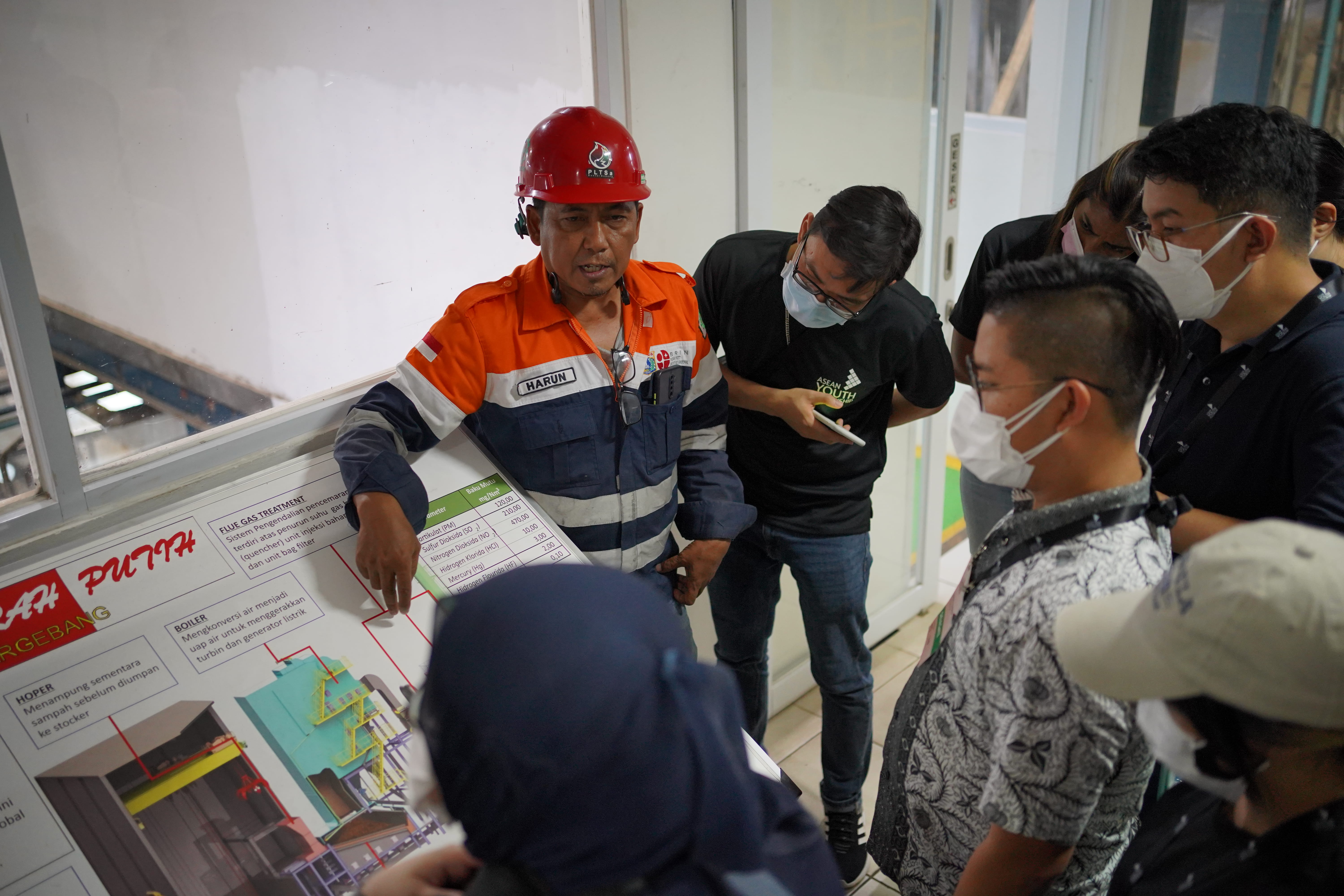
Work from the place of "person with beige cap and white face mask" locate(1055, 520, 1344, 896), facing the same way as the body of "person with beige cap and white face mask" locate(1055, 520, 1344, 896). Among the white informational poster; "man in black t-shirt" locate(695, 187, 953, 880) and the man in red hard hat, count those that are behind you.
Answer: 0

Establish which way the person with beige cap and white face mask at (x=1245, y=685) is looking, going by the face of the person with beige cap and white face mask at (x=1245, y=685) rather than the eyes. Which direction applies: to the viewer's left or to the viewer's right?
to the viewer's left

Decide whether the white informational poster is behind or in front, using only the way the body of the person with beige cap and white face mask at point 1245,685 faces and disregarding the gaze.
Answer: in front

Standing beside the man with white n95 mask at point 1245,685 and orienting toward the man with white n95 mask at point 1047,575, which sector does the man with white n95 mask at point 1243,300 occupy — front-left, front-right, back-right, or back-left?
front-right

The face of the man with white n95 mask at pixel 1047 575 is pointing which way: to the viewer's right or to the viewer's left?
to the viewer's left

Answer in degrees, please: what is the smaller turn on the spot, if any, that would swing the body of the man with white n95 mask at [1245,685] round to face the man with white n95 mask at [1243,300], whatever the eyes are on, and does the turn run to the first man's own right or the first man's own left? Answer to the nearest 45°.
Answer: approximately 90° to the first man's own right

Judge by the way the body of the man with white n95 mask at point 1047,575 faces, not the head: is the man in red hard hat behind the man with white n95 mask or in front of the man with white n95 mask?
in front

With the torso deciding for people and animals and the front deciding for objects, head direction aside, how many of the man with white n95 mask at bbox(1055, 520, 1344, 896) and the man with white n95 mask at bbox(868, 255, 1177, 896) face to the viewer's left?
2

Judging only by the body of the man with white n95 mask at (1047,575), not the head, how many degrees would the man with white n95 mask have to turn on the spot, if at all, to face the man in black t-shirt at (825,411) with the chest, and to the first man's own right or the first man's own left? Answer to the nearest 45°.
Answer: approximately 45° to the first man's own right

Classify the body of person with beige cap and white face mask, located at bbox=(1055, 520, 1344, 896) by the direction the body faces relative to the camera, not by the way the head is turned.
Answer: to the viewer's left

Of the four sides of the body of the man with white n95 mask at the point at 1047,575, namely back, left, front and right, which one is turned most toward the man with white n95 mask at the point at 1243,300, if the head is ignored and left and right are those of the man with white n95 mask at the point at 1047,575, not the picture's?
right

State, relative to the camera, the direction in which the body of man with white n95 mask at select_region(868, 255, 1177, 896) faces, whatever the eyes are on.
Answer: to the viewer's left

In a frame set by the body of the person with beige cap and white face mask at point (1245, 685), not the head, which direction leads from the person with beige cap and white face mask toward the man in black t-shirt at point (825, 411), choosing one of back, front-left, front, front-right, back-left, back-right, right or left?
front-right

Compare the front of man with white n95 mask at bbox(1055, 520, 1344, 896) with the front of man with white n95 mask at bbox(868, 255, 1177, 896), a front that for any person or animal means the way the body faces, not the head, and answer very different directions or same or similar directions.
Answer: same or similar directions

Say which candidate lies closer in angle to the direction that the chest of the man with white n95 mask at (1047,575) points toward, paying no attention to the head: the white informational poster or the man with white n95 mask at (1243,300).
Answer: the white informational poster

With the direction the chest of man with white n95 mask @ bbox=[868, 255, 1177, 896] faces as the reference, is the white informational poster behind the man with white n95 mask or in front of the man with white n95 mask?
in front

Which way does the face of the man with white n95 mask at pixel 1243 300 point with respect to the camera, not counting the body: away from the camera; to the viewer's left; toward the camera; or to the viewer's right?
to the viewer's left
